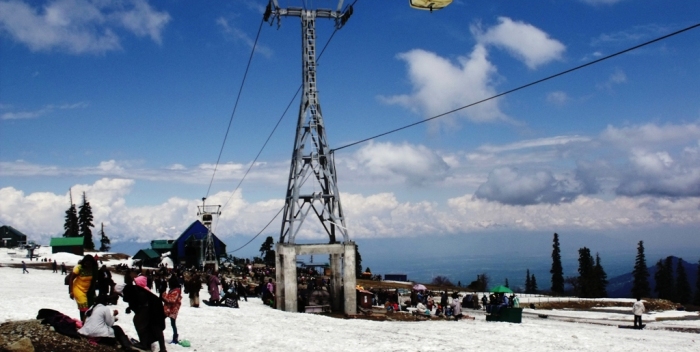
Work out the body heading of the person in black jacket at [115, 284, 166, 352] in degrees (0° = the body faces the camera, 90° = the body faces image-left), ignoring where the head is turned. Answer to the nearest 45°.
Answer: approximately 90°

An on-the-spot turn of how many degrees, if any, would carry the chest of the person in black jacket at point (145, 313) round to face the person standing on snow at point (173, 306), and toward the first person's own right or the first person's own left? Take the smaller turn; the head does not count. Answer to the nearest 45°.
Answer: approximately 90° to the first person's own right

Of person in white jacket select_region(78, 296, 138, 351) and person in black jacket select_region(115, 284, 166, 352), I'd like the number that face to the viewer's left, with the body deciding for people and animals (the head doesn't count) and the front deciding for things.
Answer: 1
